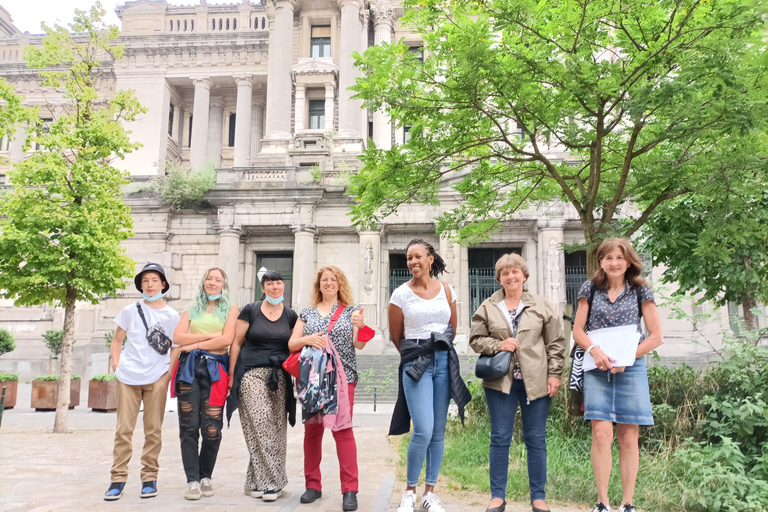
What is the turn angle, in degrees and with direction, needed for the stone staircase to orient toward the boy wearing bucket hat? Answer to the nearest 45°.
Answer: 0° — it already faces them

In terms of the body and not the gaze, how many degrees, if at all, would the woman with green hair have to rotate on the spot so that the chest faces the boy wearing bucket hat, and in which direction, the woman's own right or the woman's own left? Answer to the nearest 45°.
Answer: approximately 135° to the woman's own right

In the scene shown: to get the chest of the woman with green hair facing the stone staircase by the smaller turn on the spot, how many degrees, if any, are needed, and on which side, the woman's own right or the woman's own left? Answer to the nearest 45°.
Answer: approximately 135° to the woman's own left

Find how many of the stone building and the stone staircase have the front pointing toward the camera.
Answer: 2

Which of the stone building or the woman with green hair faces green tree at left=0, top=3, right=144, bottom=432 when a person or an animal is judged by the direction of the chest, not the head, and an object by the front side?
the stone building

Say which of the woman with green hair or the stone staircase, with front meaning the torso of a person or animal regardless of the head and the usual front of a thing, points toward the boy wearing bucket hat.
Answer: the stone staircase

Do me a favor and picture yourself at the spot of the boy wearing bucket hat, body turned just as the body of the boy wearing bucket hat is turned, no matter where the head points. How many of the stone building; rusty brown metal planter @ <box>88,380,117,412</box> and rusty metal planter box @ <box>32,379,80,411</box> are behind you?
3
